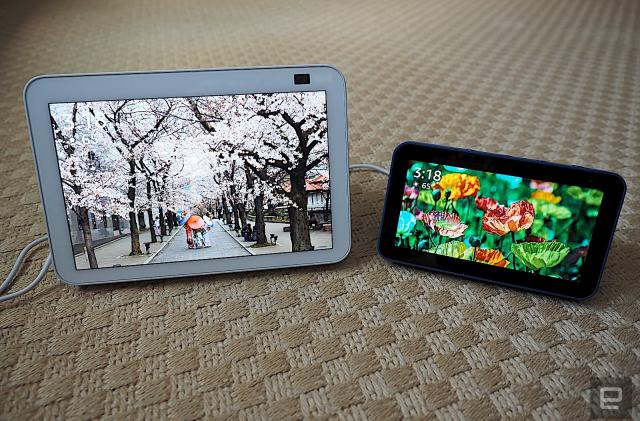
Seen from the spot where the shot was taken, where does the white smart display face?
facing the viewer
